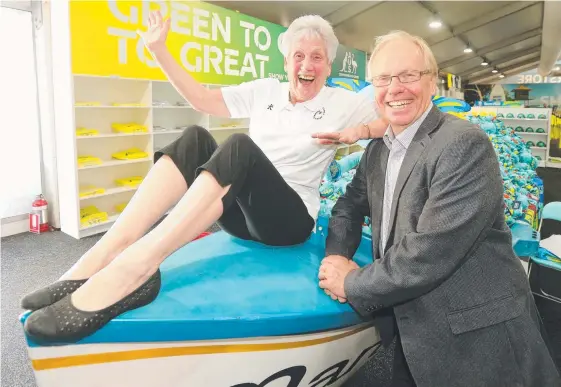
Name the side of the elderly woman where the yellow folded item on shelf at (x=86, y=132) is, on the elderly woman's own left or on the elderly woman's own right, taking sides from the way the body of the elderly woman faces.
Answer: on the elderly woman's own right

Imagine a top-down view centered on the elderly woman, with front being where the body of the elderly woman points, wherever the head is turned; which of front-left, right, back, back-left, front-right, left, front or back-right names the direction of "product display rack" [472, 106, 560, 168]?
back

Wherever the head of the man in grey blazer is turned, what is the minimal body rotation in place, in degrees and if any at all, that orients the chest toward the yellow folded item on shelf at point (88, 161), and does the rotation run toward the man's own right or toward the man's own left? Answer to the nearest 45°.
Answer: approximately 90° to the man's own right

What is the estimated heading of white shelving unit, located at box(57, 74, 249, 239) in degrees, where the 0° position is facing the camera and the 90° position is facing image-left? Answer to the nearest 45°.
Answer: approximately 315°
